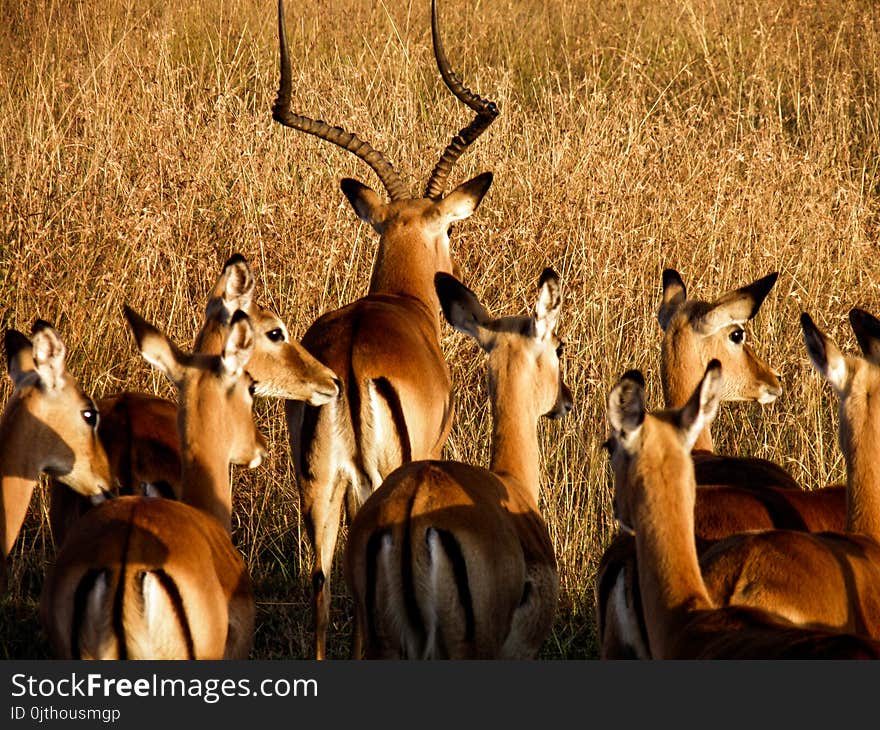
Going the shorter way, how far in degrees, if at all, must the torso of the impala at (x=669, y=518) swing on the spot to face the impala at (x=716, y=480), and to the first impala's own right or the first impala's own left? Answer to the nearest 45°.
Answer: approximately 45° to the first impala's own right

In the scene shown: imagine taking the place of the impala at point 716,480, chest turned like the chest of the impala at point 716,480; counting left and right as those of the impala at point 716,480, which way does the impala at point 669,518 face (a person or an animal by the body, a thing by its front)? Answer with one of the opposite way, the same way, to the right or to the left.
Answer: to the left

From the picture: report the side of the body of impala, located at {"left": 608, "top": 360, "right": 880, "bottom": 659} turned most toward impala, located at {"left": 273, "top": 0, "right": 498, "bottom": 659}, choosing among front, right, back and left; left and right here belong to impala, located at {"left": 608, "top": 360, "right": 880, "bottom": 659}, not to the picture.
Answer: front

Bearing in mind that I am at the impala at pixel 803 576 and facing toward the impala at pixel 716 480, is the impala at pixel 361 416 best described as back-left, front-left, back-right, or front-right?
front-left

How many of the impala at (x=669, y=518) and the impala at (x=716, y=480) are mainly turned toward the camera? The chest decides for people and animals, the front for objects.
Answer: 0

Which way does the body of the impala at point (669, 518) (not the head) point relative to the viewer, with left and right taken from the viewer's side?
facing away from the viewer and to the left of the viewer
